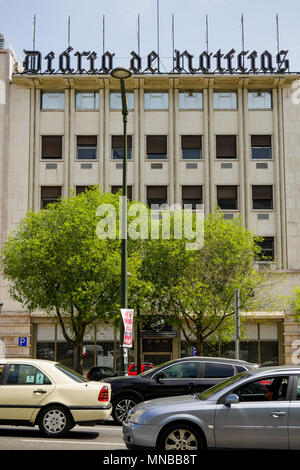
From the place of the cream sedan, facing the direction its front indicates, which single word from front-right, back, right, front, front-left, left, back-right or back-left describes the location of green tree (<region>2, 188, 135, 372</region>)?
right

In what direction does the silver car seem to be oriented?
to the viewer's left

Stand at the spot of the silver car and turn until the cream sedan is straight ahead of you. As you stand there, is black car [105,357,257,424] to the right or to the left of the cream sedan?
right

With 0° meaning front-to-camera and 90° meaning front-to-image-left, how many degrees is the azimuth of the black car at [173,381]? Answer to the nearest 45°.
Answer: approximately 90°

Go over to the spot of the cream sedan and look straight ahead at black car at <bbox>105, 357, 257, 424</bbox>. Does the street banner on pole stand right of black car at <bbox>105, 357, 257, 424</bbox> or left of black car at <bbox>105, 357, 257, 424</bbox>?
left

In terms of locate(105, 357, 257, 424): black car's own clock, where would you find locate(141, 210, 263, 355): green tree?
The green tree is roughly at 3 o'clock from the black car.

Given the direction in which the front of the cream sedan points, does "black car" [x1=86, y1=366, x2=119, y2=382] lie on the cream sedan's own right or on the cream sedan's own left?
on the cream sedan's own right

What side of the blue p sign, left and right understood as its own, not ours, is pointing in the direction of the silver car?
front

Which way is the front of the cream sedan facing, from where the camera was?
facing to the left of the viewer

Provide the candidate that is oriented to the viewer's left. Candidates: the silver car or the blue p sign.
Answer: the silver car

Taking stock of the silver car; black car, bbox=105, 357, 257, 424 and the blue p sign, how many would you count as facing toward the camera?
1
